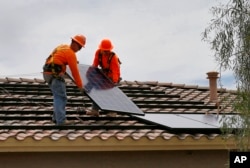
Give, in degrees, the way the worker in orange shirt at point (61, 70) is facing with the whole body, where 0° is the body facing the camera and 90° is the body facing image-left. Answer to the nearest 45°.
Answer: approximately 270°

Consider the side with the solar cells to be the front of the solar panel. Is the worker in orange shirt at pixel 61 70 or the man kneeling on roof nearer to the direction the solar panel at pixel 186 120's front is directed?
the worker in orange shirt

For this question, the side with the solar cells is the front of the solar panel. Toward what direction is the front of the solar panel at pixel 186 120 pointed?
toward the camera

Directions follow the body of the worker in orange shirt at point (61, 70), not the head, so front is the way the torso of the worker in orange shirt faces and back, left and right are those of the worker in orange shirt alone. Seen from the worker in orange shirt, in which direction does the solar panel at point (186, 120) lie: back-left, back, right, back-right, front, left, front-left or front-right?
front

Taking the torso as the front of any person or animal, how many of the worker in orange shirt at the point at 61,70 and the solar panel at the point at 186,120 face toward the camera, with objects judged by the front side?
1

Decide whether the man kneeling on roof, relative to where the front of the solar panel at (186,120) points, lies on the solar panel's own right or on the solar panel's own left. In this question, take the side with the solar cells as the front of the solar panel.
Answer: on the solar panel's own right

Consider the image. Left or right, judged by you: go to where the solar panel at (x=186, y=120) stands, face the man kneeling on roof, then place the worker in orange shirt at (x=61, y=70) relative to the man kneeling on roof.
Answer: left

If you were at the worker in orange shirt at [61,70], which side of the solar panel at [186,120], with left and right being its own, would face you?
right

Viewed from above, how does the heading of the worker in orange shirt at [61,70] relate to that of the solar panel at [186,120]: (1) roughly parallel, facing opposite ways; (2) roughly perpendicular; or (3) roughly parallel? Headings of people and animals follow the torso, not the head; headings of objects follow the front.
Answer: roughly perpendicular
